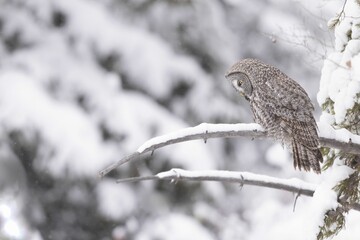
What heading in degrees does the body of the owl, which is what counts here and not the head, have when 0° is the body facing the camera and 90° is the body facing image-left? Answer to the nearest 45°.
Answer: approximately 90°
